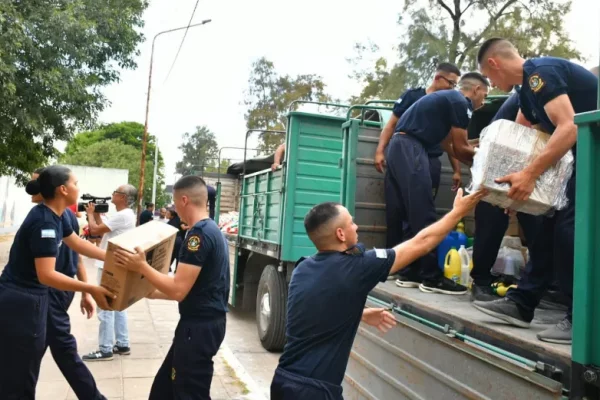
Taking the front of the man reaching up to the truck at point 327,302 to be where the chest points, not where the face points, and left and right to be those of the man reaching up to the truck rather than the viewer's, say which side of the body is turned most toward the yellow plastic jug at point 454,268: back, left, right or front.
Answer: front

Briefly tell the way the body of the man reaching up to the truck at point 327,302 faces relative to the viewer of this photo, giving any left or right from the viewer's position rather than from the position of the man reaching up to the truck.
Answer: facing away from the viewer and to the right of the viewer

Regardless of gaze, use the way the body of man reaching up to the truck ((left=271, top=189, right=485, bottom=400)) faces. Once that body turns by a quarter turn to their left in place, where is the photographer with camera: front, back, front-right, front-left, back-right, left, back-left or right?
front

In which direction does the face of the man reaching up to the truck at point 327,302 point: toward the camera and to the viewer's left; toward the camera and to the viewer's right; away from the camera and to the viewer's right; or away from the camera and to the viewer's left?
away from the camera and to the viewer's right

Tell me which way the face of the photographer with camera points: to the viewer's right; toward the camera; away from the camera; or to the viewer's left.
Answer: to the viewer's left

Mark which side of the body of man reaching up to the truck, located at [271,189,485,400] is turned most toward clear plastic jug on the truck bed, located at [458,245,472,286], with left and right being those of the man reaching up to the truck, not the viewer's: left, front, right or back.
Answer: front

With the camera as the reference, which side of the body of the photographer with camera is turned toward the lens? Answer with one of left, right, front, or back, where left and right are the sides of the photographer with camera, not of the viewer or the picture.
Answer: left

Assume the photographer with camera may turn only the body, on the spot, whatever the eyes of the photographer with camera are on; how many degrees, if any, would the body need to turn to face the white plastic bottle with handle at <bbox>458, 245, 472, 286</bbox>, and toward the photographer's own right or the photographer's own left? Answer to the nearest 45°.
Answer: approximately 135° to the photographer's own left

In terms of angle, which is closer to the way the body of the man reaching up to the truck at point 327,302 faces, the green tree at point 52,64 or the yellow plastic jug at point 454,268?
the yellow plastic jug

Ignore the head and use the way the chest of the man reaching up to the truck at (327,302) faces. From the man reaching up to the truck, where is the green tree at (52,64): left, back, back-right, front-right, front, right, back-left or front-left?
left

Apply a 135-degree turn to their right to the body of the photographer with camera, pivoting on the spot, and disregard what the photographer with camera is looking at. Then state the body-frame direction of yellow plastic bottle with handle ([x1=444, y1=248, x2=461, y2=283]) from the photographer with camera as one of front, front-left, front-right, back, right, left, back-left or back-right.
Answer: right
